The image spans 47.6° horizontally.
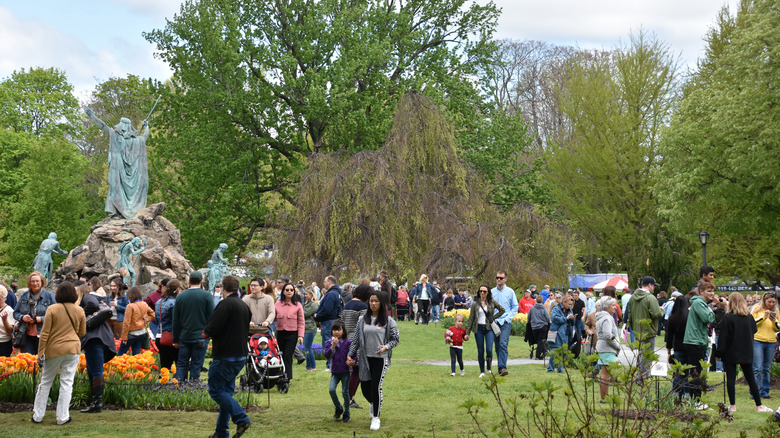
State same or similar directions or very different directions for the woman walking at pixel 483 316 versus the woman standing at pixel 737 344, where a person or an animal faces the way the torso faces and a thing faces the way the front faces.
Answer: very different directions

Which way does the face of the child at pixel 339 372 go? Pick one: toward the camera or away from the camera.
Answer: toward the camera

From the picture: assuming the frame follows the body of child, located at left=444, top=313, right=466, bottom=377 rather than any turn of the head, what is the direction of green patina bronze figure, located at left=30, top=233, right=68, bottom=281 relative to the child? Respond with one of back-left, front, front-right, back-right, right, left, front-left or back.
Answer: back-right

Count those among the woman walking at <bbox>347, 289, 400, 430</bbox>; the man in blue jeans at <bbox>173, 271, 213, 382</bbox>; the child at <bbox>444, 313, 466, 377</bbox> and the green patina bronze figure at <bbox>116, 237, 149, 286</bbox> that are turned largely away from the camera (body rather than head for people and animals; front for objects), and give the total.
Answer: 1

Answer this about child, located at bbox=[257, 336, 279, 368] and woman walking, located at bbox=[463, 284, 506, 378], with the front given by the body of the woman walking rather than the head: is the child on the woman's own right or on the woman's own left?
on the woman's own right

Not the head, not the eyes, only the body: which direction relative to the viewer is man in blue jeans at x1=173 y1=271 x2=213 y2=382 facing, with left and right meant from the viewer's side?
facing away from the viewer

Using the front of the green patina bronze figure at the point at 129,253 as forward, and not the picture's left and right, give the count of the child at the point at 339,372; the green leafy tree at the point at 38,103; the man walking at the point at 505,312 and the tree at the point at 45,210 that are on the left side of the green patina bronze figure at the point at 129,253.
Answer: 2

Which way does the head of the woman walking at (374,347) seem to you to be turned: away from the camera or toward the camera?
toward the camera

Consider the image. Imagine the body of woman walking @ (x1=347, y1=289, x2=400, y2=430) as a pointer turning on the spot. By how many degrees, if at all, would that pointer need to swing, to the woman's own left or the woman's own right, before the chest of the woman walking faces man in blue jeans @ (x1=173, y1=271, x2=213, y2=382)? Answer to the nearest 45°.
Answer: approximately 135° to the woman's own right

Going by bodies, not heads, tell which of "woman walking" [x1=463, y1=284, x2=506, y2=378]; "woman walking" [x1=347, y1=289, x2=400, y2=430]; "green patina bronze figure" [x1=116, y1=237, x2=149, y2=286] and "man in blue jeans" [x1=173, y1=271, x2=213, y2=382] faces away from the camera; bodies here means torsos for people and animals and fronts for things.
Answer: the man in blue jeans

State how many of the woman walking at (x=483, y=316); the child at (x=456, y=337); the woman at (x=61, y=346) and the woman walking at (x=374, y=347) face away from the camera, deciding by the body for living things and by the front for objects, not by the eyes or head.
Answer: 1

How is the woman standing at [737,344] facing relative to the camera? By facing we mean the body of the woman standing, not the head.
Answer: away from the camera

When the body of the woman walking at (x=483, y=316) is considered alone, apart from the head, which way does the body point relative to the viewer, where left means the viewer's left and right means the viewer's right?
facing the viewer

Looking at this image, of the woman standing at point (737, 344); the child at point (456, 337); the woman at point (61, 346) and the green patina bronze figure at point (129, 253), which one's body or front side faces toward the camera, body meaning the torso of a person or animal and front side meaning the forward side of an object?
the child
